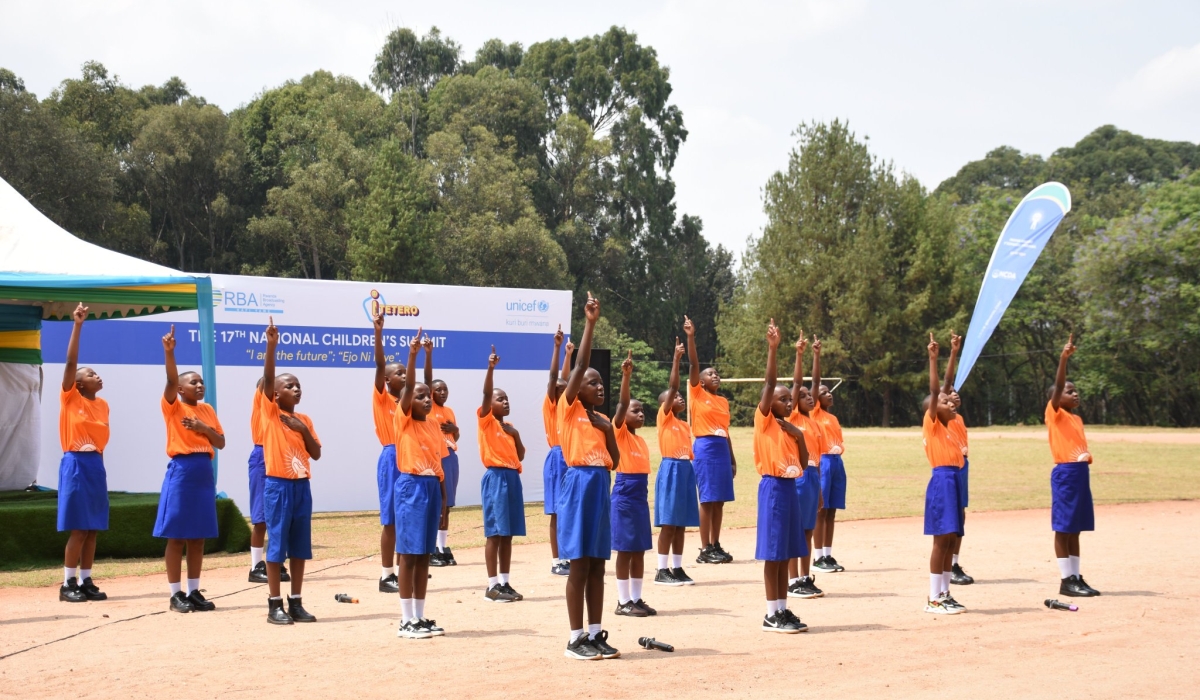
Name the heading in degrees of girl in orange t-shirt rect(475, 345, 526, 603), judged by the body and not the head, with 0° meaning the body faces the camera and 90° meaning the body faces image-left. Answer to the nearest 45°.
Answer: approximately 315°

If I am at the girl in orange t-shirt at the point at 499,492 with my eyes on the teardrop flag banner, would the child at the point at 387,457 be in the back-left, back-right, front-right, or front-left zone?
back-left

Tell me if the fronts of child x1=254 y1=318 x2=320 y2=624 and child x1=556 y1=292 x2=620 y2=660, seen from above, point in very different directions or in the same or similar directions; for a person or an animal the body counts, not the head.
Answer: same or similar directions

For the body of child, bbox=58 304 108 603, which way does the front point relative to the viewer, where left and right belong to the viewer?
facing the viewer and to the right of the viewer

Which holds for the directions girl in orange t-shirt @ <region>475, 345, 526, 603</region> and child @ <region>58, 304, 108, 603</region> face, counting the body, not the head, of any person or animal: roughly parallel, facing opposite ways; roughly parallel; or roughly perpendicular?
roughly parallel

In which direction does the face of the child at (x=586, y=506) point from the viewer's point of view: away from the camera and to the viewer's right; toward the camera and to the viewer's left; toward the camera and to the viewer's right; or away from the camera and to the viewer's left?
toward the camera and to the viewer's right

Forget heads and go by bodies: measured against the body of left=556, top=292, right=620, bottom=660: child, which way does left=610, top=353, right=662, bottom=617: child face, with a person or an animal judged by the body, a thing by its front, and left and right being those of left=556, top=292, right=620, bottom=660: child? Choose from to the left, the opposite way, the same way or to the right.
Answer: the same way

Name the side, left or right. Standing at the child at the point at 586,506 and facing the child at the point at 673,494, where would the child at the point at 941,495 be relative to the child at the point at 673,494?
right

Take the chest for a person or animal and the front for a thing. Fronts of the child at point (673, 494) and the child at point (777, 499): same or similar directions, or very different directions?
same or similar directions

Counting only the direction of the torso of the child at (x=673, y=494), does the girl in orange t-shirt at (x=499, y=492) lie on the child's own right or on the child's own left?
on the child's own right

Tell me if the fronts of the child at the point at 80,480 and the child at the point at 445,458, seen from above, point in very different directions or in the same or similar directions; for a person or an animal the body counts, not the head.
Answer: same or similar directions

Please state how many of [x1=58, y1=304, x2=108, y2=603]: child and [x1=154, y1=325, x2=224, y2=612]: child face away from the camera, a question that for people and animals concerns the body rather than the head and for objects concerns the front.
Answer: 0

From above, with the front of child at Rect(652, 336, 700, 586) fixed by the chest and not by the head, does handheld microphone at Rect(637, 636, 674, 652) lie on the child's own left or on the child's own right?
on the child's own right

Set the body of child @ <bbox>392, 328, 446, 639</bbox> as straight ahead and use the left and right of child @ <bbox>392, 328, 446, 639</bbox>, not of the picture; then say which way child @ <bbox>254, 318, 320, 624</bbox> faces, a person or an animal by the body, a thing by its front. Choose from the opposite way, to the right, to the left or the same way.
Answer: the same way

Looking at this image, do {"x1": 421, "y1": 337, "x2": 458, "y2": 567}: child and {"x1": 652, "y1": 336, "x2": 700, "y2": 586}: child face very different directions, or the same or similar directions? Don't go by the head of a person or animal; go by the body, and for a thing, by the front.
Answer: same or similar directions

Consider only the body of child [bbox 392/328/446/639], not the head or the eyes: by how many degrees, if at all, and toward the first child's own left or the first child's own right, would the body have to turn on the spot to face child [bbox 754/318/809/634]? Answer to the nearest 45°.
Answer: approximately 45° to the first child's own left

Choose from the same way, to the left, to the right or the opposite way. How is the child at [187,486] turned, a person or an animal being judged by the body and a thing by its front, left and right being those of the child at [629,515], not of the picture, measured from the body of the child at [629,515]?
the same way

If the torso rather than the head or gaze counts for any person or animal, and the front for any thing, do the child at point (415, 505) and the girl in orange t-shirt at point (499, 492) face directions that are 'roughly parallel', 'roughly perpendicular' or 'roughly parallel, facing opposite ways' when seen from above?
roughly parallel

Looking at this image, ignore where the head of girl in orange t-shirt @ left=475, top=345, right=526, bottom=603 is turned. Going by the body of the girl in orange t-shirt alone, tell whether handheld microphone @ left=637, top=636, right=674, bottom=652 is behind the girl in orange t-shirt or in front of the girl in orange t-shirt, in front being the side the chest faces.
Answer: in front
